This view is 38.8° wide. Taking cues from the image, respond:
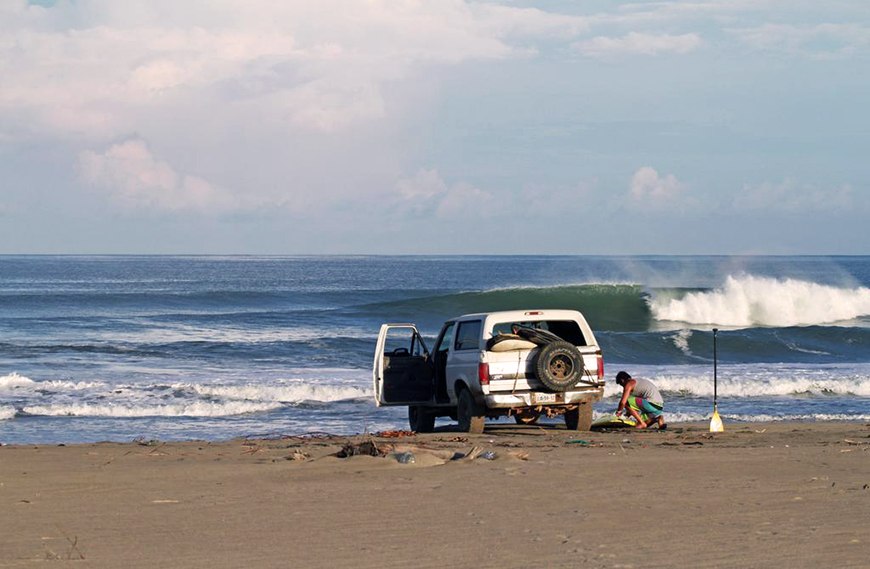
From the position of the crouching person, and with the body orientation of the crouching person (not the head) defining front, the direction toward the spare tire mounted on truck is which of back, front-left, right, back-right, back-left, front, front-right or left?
front-left

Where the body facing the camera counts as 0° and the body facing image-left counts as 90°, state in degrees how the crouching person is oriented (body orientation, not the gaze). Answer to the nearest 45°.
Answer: approximately 90°

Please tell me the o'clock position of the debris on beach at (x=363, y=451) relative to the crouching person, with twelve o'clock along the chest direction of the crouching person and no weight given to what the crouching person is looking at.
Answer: The debris on beach is roughly at 10 o'clock from the crouching person.

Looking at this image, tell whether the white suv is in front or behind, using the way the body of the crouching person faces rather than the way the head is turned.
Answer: in front

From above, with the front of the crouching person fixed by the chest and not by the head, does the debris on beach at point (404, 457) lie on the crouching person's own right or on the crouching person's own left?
on the crouching person's own left

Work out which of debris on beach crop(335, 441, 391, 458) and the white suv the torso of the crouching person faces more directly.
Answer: the white suv
